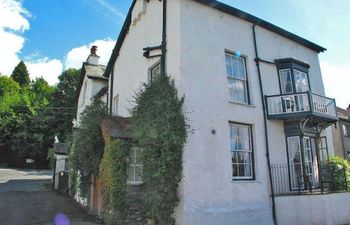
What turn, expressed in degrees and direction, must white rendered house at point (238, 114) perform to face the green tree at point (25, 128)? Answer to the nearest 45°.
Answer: approximately 180°

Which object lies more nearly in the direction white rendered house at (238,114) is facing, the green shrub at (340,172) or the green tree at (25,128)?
the green shrub

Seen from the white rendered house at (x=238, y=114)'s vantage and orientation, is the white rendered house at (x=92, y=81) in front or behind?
behind

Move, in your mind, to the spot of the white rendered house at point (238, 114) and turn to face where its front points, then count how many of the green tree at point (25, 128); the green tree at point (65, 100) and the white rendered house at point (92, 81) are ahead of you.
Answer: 0

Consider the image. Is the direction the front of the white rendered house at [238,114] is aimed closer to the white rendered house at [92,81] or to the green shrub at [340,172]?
the green shrub

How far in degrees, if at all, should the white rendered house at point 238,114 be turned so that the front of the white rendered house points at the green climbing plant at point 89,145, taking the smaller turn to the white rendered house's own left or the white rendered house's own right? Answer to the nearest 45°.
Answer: approximately 135° to the white rendered house's own right

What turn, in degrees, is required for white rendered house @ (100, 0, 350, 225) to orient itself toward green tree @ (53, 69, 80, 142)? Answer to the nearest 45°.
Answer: approximately 180°

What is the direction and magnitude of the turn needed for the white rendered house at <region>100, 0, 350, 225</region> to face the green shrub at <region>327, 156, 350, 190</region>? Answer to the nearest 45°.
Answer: approximately 90° to its left

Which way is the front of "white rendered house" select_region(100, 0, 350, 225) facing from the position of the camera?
facing the viewer and to the right of the viewer
